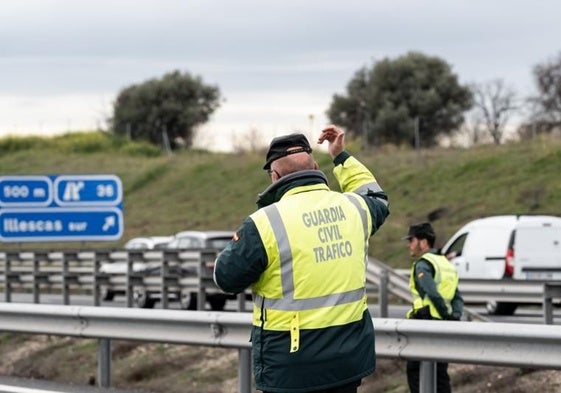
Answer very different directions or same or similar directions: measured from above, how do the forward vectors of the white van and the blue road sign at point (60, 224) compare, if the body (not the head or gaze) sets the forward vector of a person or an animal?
very different directions

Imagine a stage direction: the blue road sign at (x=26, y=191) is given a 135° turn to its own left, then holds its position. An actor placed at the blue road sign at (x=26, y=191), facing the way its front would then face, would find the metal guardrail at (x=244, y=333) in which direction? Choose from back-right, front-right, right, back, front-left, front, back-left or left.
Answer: back-right

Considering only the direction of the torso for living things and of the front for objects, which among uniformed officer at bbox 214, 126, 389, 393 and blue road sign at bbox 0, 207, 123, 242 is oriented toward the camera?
the blue road sign

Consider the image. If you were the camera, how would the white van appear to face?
facing away from the viewer and to the left of the viewer

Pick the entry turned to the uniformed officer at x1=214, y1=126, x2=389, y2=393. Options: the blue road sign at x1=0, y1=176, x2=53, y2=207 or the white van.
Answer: the blue road sign

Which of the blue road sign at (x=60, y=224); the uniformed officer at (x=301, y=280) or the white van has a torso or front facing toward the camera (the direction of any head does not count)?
the blue road sign

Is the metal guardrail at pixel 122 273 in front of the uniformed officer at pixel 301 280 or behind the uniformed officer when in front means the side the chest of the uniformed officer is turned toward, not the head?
in front

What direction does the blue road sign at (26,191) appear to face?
toward the camera

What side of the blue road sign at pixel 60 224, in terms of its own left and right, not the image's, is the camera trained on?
front

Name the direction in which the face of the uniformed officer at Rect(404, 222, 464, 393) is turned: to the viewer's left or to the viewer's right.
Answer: to the viewer's left

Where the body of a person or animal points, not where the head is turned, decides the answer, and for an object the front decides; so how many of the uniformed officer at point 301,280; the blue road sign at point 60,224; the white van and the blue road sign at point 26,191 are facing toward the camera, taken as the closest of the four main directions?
2

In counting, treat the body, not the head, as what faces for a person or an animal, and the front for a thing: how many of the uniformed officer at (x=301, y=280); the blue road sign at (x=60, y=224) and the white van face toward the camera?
1
